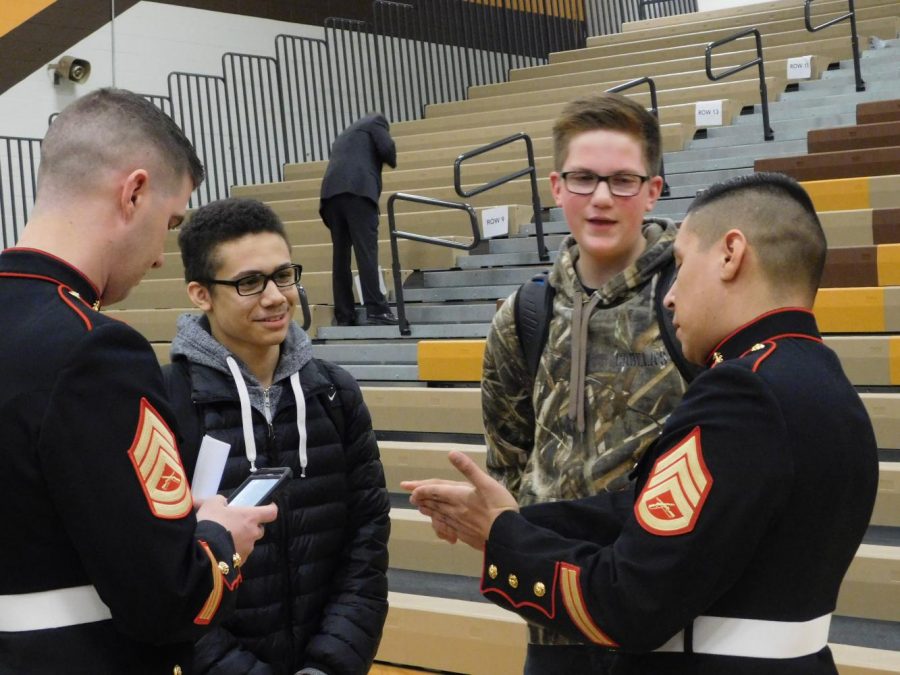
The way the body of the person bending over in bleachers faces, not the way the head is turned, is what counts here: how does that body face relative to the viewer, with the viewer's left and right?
facing away from the viewer and to the right of the viewer

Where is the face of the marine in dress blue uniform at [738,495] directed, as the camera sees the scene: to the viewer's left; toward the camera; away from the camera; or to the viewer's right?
to the viewer's left

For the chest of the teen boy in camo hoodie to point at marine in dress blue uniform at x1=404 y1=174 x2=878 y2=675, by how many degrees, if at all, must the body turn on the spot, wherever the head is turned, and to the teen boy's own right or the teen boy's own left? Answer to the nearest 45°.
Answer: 0° — they already face them

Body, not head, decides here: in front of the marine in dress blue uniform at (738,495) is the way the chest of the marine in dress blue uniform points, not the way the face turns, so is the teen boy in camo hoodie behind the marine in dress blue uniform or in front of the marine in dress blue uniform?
in front

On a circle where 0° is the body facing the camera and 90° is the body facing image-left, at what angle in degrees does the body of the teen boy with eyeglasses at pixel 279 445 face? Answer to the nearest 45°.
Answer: approximately 0°

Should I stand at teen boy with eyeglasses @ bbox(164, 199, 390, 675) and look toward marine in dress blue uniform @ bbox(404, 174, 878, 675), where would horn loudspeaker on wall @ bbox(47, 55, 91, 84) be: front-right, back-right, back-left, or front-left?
back-left

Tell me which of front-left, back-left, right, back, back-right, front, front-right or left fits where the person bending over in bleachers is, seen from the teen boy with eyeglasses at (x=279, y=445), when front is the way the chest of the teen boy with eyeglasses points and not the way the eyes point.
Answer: back

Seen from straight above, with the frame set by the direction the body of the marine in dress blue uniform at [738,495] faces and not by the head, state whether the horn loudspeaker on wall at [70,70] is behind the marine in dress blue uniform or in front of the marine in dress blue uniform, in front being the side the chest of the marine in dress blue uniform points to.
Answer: in front

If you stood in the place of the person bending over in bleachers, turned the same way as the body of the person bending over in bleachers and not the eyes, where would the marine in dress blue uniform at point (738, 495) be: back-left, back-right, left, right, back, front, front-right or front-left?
back-right

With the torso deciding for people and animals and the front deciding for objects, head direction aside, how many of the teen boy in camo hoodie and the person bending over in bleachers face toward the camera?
1

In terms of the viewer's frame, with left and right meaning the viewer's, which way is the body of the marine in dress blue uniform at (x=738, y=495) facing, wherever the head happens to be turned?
facing away from the viewer and to the left of the viewer

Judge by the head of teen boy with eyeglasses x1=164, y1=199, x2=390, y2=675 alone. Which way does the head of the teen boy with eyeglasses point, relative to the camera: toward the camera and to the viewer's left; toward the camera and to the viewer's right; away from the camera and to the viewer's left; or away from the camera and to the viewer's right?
toward the camera and to the viewer's right
